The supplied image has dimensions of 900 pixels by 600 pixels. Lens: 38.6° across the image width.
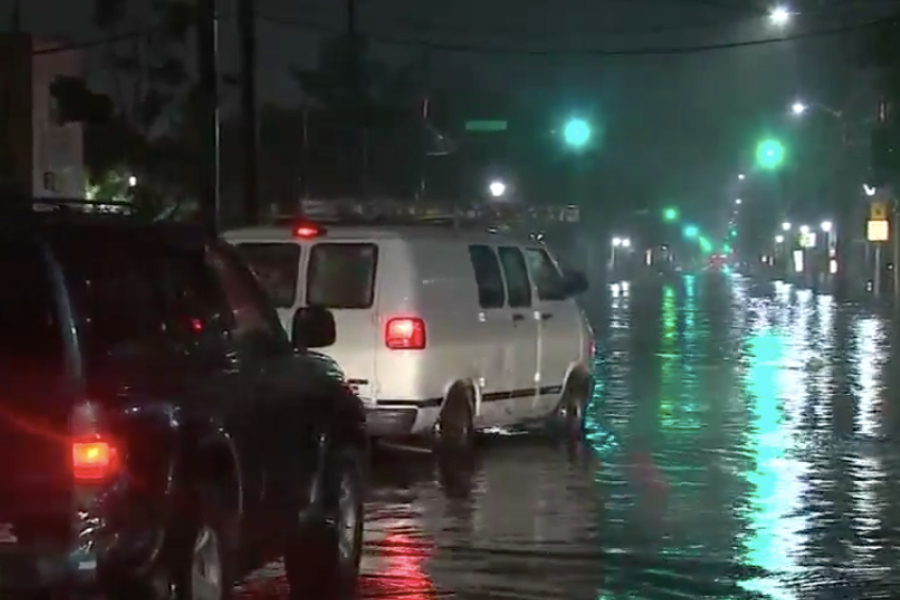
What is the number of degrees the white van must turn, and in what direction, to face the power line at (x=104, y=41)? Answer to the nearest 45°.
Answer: approximately 45° to its left

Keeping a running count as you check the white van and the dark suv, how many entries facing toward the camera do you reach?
0

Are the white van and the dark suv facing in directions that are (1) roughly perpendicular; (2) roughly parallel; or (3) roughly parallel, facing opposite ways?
roughly parallel

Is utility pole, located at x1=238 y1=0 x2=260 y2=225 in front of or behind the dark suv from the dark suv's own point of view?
in front

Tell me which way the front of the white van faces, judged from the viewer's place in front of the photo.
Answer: facing away from the viewer and to the right of the viewer

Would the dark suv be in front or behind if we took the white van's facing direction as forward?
behind

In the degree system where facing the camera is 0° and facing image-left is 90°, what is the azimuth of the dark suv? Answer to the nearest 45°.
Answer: approximately 225°

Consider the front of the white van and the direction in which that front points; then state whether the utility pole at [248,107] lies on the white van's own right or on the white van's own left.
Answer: on the white van's own left
